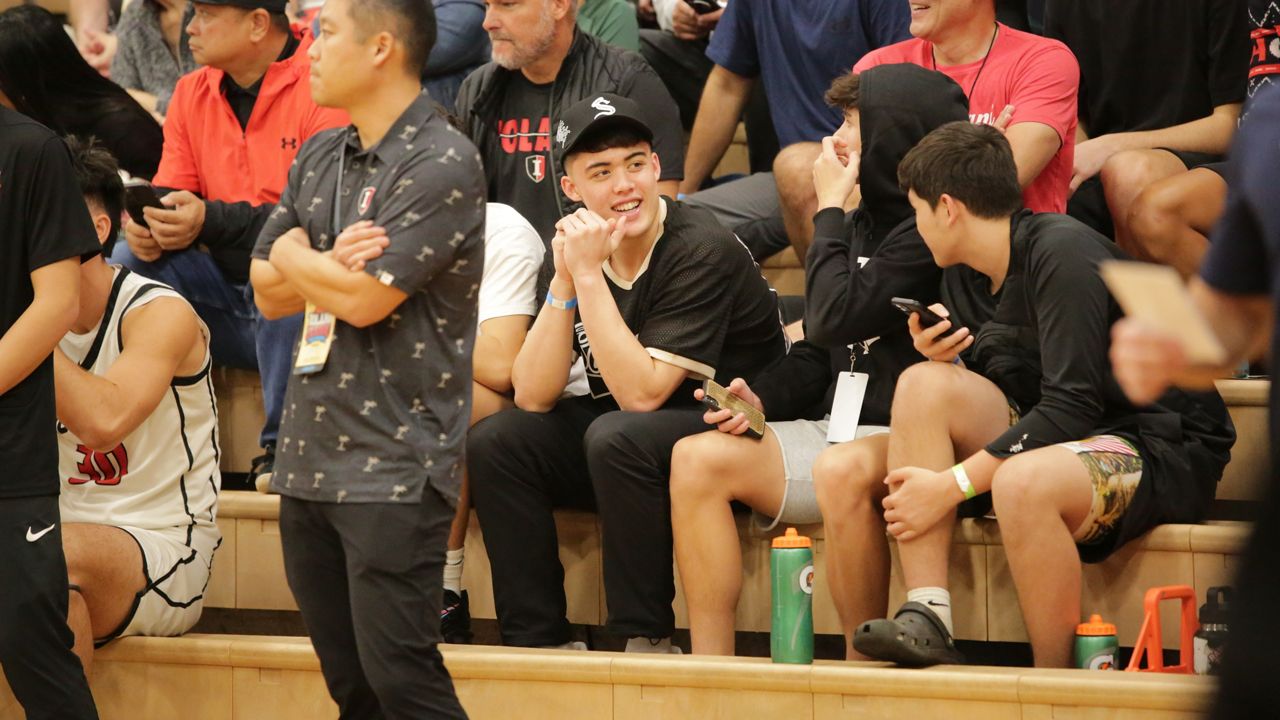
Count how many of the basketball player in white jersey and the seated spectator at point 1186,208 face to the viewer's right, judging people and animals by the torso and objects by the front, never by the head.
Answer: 0

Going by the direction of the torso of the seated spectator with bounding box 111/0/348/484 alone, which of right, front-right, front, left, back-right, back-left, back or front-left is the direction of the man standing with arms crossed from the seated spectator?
front-left

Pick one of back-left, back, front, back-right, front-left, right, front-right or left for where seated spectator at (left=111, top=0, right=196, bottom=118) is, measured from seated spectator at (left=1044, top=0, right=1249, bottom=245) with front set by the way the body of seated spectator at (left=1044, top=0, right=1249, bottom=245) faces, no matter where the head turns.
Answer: front-right

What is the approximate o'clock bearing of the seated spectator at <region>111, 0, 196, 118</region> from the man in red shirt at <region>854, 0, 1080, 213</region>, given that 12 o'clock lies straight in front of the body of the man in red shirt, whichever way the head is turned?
The seated spectator is roughly at 2 o'clock from the man in red shirt.

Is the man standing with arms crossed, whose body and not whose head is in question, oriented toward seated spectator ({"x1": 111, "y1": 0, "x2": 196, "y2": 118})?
no

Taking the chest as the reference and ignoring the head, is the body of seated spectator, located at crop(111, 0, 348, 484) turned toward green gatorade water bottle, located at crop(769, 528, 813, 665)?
no

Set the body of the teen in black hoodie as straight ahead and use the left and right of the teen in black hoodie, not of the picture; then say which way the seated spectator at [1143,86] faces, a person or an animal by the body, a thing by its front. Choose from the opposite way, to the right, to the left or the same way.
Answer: the same way

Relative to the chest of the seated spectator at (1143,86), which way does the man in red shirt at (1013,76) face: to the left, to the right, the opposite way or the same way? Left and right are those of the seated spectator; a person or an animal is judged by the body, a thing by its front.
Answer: the same way

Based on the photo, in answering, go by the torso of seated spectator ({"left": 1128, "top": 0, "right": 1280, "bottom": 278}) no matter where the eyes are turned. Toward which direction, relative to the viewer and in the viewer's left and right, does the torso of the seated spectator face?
facing the viewer and to the left of the viewer

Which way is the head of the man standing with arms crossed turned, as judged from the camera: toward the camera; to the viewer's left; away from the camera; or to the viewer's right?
to the viewer's left

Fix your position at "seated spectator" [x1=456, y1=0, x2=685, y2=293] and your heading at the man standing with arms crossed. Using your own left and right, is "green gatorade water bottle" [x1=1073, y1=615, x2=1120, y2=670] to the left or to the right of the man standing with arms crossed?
left

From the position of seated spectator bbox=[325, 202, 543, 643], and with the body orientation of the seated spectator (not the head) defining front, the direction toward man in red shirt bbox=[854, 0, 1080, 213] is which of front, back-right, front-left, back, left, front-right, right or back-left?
back-left
